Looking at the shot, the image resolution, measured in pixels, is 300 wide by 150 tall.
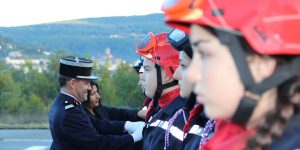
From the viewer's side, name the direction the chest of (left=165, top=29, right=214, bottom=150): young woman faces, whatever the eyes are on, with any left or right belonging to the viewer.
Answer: facing to the left of the viewer

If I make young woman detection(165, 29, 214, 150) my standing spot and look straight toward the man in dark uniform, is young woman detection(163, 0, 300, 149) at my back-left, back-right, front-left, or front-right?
back-left

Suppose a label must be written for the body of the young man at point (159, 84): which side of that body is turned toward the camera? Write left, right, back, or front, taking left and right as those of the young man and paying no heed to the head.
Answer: left

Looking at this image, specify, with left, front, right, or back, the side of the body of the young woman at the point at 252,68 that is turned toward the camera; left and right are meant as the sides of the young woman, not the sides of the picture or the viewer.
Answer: left

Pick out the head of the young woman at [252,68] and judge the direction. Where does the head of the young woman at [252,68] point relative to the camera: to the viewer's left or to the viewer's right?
to the viewer's left

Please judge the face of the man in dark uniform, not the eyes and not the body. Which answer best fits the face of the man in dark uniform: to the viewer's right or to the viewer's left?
to the viewer's right

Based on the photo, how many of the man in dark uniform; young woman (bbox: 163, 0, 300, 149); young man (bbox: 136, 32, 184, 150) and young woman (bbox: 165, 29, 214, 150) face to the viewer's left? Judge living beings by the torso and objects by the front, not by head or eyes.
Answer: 3

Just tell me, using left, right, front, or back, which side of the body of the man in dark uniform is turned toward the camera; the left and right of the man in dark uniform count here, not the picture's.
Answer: right

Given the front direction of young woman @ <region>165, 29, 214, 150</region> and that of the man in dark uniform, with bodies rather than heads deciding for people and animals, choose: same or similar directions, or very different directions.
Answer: very different directions

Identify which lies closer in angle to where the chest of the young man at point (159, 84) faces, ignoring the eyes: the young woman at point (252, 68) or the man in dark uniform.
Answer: the man in dark uniform
